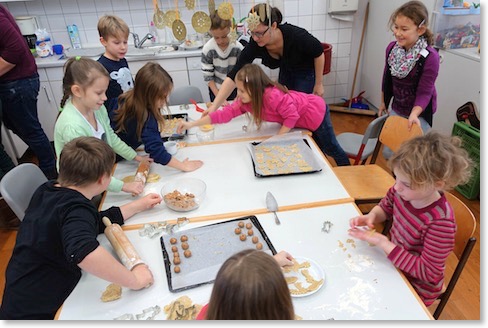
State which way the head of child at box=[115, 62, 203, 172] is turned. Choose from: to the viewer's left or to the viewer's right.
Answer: to the viewer's right

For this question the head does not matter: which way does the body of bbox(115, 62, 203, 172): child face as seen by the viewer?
to the viewer's right

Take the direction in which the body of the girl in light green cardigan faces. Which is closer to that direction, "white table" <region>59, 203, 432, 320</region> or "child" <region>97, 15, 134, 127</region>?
the white table

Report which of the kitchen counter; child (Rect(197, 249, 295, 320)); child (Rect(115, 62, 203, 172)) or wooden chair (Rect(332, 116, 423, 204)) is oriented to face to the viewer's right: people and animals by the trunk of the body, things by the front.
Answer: child (Rect(115, 62, 203, 172))

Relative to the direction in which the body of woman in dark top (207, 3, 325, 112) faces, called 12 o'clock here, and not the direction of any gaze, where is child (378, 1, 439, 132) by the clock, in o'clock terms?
The child is roughly at 8 o'clock from the woman in dark top.

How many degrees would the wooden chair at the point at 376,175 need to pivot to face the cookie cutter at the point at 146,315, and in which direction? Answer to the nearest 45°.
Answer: approximately 45° to its left
